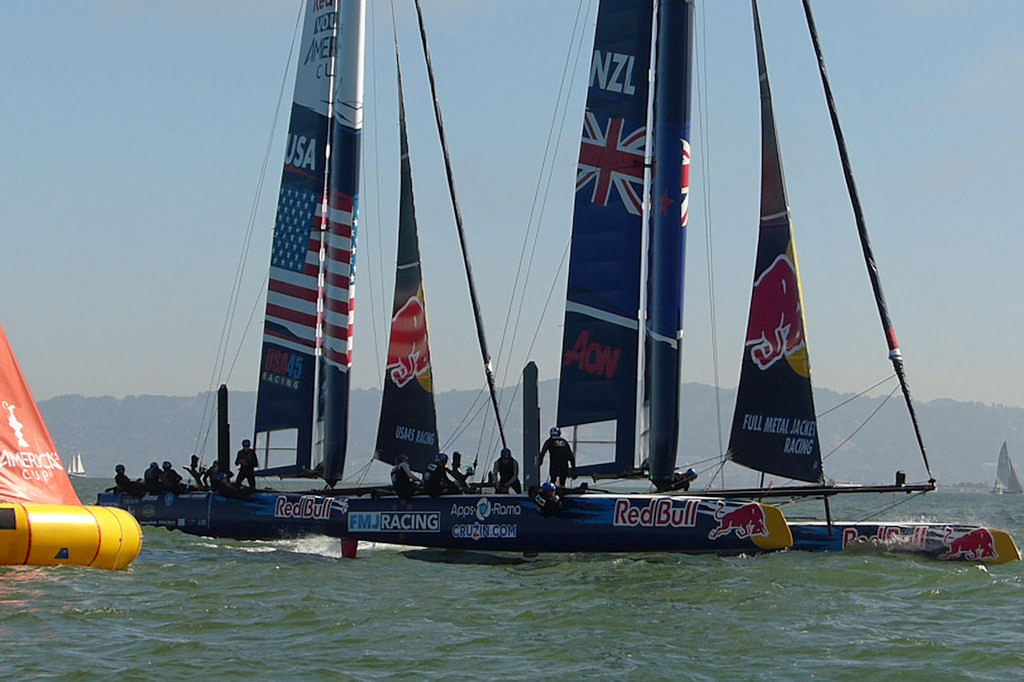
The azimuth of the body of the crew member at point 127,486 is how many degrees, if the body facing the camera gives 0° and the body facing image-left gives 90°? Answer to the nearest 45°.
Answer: approximately 270°

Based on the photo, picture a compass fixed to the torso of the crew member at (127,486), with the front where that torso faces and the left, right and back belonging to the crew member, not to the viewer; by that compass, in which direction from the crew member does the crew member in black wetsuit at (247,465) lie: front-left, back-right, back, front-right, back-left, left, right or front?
front-right

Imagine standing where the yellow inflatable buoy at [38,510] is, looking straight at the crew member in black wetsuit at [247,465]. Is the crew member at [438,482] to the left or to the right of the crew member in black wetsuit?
right

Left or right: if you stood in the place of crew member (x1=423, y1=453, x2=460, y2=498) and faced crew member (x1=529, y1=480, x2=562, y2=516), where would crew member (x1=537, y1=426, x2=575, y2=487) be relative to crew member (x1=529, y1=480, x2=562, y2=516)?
left

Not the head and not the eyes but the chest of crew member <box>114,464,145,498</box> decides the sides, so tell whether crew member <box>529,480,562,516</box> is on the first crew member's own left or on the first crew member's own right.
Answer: on the first crew member's own right

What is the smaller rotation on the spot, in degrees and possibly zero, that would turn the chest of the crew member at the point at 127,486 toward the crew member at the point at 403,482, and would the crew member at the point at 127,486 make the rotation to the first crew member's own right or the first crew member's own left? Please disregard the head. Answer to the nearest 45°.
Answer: approximately 45° to the first crew member's own right

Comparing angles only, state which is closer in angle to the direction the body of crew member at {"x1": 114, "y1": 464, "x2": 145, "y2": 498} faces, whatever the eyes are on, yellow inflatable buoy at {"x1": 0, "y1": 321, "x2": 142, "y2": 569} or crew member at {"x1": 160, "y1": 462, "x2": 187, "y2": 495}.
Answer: the crew member
